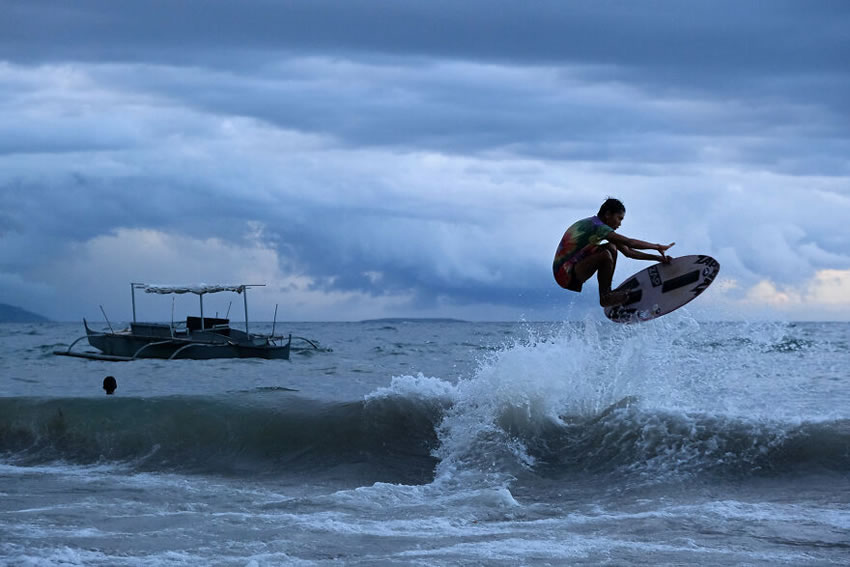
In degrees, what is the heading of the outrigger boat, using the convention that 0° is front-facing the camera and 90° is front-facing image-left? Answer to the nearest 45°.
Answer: approximately 90°

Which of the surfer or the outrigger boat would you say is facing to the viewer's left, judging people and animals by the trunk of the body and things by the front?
the outrigger boat

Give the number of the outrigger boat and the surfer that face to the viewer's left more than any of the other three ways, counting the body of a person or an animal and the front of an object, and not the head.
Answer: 1

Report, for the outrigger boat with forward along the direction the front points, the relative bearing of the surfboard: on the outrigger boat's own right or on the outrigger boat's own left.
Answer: on the outrigger boat's own left

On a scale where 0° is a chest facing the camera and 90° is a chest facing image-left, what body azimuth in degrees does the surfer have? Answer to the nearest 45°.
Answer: approximately 270°

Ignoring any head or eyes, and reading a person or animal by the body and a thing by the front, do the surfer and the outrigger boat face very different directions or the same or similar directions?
very different directions
